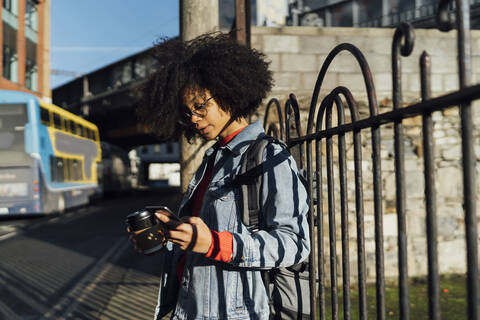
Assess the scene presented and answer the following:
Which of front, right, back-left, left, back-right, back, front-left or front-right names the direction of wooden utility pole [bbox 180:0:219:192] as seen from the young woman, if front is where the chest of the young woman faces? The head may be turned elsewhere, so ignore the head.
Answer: back-right

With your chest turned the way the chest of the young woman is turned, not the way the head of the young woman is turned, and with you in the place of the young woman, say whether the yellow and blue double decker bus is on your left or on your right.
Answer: on your right

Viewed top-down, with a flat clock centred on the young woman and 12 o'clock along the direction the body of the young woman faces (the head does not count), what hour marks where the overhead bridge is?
The overhead bridge is roughly at 4 o'clock from the young woman.
